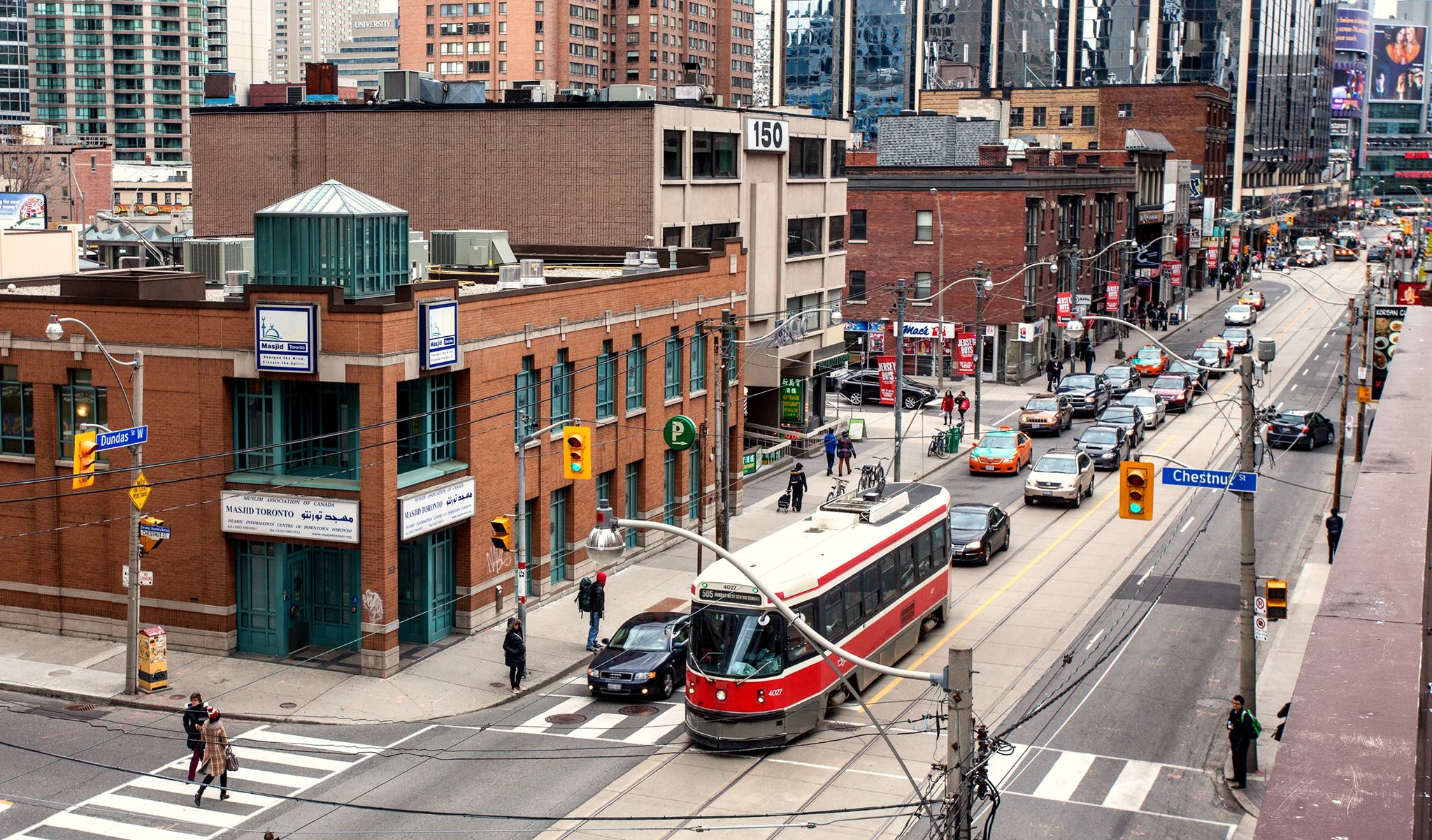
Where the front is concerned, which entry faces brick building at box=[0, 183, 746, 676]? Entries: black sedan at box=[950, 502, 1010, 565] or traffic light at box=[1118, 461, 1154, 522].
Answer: the black sedan

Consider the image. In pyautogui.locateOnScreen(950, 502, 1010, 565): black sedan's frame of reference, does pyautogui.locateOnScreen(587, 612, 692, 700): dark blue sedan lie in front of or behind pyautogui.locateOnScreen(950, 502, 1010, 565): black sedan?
in front

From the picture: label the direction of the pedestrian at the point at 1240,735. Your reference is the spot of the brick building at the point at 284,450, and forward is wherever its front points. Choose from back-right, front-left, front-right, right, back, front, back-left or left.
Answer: front-left

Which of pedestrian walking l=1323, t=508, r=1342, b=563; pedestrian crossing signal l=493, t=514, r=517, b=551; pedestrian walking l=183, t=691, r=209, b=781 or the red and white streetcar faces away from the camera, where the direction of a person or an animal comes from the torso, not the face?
pedestrian walking l=1323, t=508, r=1342, b=563

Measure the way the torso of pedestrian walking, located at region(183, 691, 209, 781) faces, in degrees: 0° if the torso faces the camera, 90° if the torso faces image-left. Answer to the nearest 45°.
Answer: approximately 45°

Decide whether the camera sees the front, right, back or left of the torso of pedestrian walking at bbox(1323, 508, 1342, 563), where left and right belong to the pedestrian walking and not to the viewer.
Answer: back

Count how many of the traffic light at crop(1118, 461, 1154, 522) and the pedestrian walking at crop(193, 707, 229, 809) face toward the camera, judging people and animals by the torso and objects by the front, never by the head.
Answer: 1
